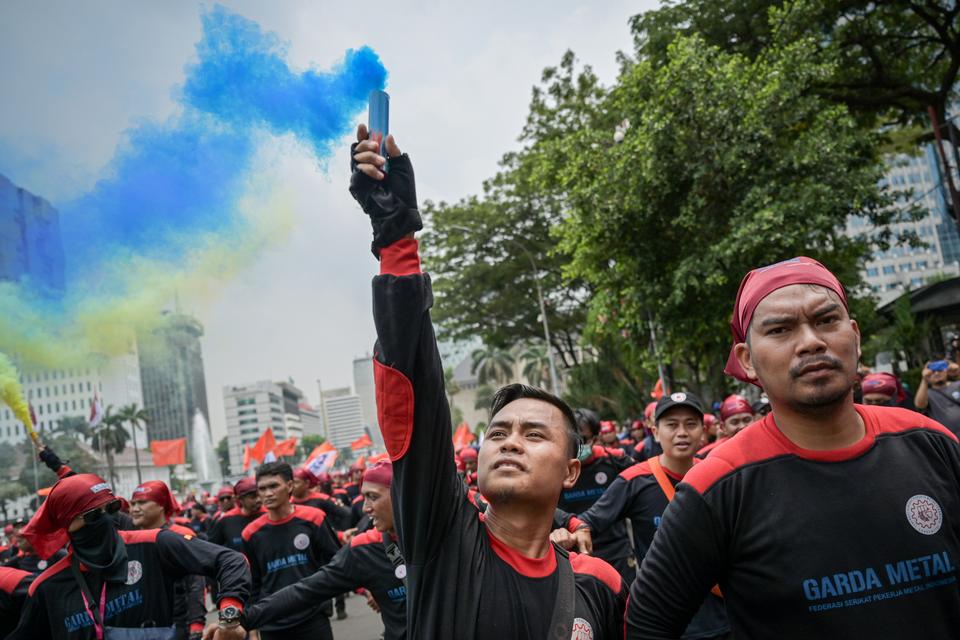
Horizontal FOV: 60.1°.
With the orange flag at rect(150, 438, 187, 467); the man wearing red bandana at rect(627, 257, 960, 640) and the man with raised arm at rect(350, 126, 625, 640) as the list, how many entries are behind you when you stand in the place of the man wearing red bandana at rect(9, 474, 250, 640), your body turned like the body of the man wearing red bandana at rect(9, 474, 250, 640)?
1

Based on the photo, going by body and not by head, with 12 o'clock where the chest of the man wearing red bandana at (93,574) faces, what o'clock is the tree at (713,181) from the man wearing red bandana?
The tree is roughly at 8 o'clock from the man wearing red bandana.

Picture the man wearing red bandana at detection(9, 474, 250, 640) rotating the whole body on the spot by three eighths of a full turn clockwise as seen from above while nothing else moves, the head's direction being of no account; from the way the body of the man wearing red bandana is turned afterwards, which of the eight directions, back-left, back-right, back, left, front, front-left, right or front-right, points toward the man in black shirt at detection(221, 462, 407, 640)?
back-right

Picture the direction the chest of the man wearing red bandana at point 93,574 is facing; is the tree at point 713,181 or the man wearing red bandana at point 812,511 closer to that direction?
the man wearing red bandana

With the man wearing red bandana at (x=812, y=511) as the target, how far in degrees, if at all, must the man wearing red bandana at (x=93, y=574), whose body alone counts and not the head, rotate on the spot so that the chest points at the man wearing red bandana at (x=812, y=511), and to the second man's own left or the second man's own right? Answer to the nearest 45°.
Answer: approximately 45° to the second man's own left

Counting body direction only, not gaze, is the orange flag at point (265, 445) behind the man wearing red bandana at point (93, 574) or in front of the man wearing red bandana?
behind

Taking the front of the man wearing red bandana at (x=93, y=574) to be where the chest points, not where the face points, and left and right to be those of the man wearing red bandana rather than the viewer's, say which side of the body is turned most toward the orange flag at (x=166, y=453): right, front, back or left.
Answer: back

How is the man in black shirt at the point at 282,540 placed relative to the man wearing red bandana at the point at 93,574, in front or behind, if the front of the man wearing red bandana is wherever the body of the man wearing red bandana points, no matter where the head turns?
behind

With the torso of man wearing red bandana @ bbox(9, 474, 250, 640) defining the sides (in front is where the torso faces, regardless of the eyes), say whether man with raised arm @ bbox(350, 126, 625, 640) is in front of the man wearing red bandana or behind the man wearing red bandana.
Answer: in front

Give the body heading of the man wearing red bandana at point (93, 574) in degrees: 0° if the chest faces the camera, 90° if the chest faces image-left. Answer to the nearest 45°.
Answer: approximately 0°
